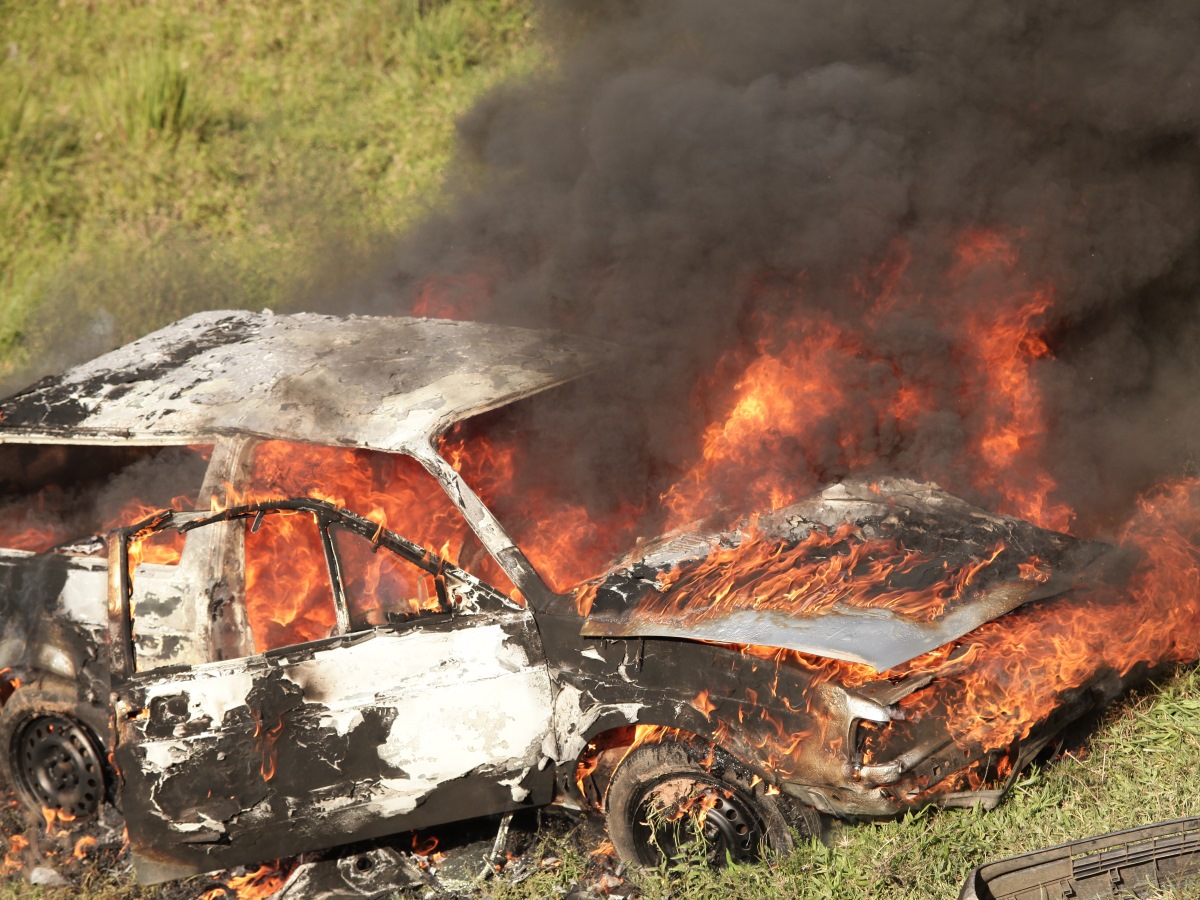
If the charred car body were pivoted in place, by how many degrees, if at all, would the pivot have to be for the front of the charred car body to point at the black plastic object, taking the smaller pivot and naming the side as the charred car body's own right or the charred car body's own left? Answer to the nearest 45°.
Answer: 0° — it already faces it

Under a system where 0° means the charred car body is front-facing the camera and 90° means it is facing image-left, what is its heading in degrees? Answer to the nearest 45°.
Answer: approximately 315°
